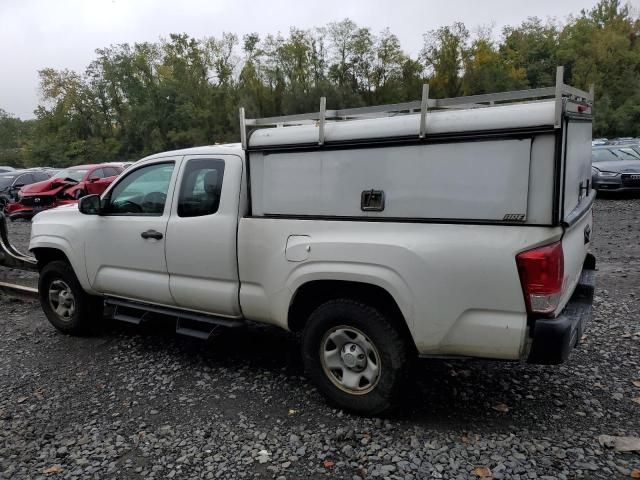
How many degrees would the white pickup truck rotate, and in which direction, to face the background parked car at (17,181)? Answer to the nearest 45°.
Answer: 0° — it already faces it

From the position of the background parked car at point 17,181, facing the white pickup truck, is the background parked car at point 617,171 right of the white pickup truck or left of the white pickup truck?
left

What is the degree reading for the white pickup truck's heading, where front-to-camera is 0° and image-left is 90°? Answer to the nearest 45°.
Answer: approximately 135°

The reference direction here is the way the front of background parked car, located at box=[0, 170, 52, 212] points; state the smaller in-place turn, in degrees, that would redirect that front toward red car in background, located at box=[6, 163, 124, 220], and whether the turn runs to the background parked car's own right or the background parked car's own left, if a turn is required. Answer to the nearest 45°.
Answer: approximately 45° to the background parked car's own left

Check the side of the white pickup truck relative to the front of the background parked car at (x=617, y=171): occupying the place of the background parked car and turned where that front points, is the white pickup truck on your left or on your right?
on your right

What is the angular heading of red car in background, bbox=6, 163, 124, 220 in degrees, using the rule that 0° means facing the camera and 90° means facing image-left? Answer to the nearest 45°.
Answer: approximately 45°

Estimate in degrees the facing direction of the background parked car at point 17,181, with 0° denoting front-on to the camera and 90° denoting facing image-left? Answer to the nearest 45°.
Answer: approximately 45°

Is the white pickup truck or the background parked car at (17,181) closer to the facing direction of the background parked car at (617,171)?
the white pickup truck
